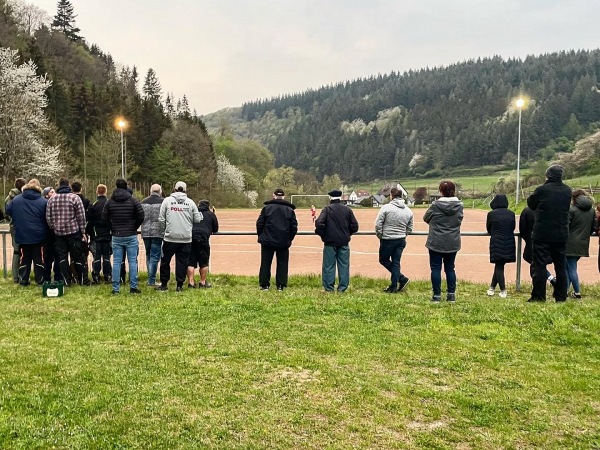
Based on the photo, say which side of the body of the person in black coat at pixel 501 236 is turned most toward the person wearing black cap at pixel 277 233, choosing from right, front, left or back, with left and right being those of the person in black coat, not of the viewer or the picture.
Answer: left

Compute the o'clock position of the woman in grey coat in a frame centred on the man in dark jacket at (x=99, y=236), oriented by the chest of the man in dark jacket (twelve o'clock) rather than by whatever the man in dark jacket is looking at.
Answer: The woman in grey coat is roughly at 4 o'clock from the man in dark jacket.

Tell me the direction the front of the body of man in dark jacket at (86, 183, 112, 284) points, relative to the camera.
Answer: away from the camera

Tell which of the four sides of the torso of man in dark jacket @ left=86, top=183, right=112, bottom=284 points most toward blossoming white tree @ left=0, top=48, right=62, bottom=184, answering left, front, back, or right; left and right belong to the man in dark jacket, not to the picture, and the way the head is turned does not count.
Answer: front

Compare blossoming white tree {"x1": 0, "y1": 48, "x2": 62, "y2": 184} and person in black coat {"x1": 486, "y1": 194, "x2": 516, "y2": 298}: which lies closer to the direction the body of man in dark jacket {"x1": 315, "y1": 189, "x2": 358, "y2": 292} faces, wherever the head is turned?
the blossoming white tree

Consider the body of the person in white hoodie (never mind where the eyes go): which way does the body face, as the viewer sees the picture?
away from the camera

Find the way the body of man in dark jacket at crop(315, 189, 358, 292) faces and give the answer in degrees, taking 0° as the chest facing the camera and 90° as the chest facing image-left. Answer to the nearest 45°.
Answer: approximately 180°

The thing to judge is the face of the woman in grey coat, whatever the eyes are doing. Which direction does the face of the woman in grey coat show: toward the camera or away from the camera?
away from the camera

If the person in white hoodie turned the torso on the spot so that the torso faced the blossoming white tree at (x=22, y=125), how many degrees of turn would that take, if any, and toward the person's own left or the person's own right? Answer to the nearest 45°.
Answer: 0° — they already face it

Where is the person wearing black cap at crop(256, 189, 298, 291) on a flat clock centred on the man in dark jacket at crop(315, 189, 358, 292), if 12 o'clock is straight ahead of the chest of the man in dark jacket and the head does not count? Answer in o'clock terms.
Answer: The person wearing black cap is roughly at 9 o'clock from the man in dark jacket.

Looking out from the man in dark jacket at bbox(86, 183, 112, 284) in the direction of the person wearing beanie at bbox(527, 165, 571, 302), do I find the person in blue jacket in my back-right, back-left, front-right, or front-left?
back-right

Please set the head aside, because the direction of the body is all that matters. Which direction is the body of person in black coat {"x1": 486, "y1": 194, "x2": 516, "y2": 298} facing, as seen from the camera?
away from the camera

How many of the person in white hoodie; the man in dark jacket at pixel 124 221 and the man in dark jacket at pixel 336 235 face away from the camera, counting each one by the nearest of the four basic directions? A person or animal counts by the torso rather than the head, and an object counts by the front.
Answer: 3

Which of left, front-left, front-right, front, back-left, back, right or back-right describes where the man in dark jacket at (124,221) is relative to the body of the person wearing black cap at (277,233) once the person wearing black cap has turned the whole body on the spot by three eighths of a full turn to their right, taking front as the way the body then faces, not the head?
back-right

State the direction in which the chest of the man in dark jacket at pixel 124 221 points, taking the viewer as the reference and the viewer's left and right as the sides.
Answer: facing away from the viewer
